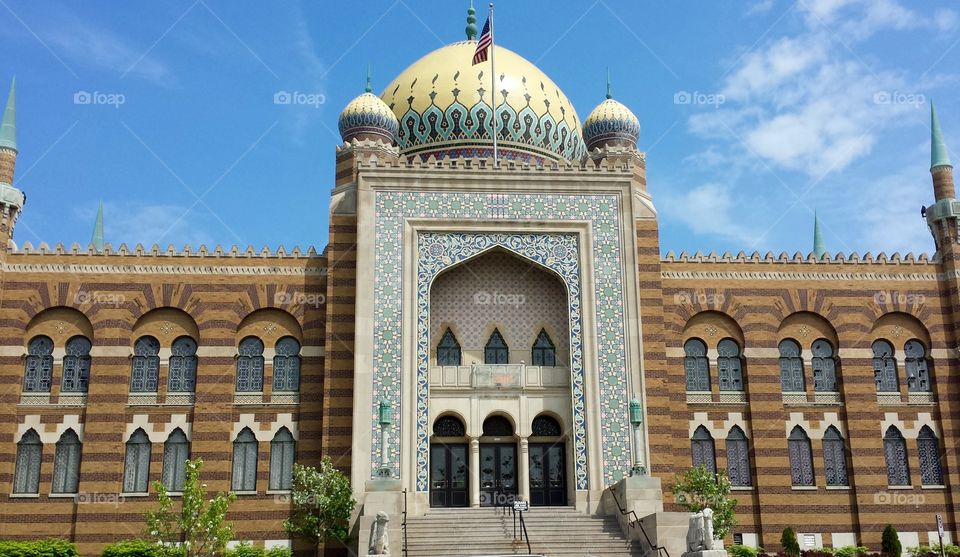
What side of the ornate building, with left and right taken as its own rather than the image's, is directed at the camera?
front

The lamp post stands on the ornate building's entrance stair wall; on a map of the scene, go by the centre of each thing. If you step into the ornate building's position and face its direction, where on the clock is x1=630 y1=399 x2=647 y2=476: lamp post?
The lamp post is roughly at 10 o'clock from the ornate building.

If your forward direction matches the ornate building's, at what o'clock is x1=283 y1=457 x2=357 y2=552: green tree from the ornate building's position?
The green tree is roughly at 2 o'clock from the ornate building.

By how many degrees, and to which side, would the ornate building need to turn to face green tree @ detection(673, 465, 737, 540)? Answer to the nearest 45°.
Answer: approximately 90° to its left

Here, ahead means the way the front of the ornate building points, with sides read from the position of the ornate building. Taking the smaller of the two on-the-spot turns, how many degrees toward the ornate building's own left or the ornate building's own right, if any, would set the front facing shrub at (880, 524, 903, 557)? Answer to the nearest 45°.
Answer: approximately 90° to the ornate building's own left

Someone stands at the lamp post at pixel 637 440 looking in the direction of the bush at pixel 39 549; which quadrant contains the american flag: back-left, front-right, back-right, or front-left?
front-right

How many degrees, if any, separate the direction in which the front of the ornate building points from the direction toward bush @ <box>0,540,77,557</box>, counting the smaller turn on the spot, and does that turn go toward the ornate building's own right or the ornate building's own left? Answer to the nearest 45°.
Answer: approximately 90° to the ornate building's own right
